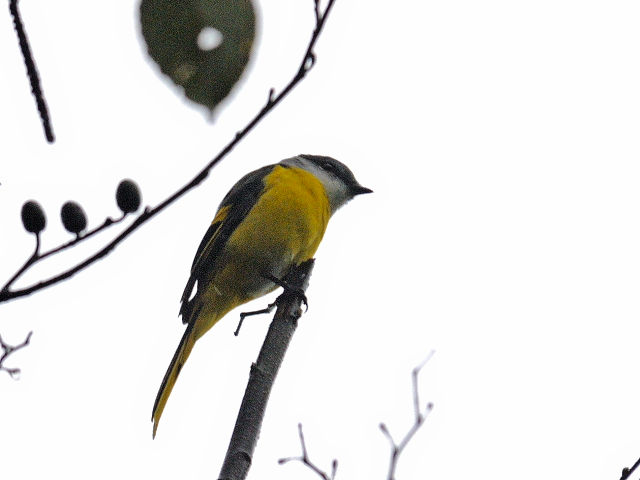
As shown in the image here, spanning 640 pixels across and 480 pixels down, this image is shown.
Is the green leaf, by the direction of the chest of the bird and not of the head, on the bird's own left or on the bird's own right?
on the bird's own right

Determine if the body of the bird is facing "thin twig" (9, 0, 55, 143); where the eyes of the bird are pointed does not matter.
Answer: no

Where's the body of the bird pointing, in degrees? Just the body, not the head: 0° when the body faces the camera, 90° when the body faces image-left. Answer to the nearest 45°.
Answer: approximately 270°
